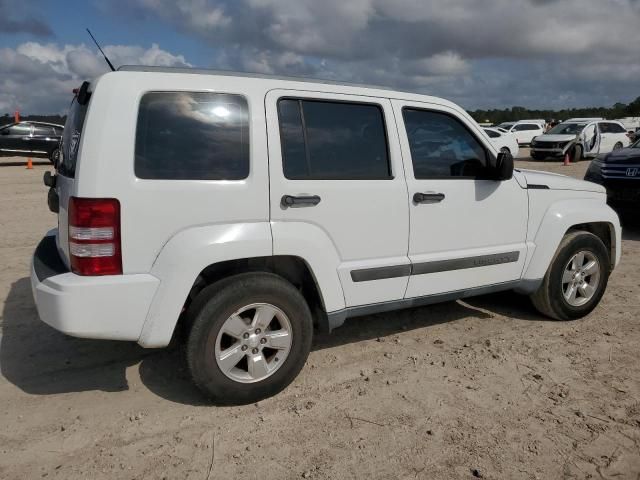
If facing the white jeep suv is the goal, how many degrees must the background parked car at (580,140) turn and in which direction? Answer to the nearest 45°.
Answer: approximately 45° to its left

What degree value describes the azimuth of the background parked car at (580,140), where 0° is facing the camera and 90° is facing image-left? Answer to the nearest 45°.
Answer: approximately 45°

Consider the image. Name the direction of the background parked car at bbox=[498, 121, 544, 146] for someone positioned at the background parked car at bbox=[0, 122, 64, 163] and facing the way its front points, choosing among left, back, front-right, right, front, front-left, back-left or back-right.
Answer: back

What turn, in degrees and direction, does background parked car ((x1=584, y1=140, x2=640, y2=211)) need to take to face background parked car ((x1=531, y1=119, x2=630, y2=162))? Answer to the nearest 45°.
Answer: approximately 135° to its right

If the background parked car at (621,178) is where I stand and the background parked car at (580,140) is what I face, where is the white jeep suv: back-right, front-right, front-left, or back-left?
back-left

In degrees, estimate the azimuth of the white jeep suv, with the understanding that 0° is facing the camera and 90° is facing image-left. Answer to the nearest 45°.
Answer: approximately 225°

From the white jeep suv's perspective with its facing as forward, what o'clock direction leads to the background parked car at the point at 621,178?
The background parked car is roughly at 12 o'clock from the white jeep suv.

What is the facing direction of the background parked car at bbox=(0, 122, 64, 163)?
to the viewer's left
